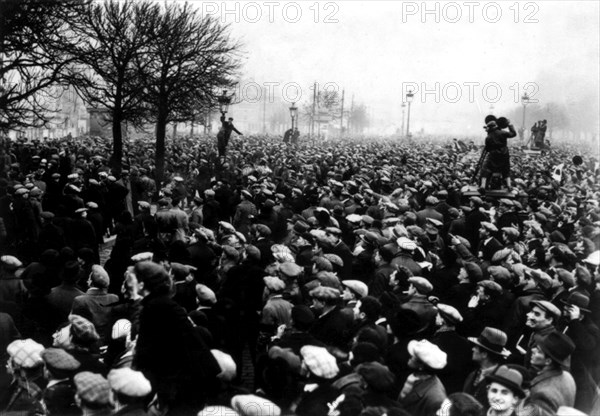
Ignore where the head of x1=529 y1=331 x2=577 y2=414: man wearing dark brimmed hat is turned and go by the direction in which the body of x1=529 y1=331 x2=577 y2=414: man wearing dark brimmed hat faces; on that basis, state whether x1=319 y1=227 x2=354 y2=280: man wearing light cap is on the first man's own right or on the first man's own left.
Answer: on the first man's own right

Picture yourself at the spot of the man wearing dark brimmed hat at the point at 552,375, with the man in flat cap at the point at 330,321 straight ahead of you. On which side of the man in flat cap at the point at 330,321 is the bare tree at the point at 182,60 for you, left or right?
right

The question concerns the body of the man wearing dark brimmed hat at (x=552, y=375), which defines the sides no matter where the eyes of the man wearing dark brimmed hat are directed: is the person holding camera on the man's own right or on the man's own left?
on the man's own right

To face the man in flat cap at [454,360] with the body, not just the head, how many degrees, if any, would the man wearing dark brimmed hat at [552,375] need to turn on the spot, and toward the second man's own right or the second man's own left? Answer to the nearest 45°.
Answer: approximately 45° to the second man's own right
